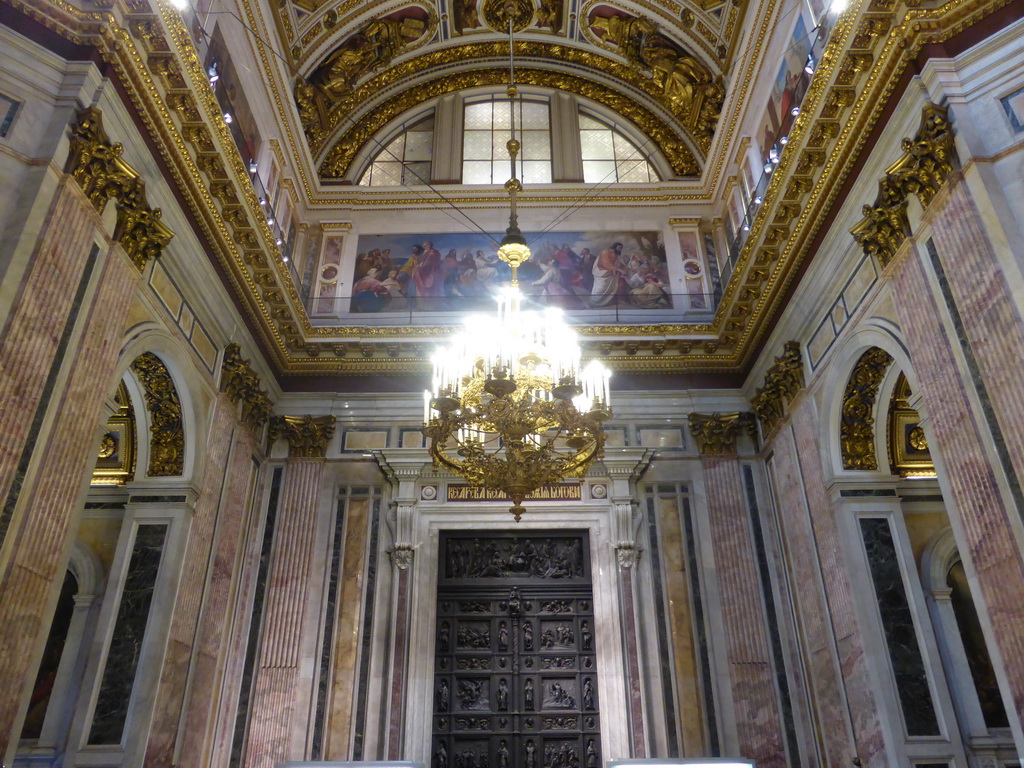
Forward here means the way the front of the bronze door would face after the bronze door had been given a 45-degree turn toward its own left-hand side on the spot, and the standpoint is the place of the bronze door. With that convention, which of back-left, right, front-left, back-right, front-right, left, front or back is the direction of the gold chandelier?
front-right

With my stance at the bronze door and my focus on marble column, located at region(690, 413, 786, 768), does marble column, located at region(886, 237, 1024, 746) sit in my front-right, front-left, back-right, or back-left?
front-right

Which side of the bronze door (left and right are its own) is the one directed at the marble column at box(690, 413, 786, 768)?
left

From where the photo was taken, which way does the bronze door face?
toward the camera

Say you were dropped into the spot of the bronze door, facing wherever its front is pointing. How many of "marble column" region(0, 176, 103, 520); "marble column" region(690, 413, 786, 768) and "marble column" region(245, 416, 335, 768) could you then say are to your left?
1

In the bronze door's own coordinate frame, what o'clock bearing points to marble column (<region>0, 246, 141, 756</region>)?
The marble column is roughly at 1 o'clock from the bronze door.

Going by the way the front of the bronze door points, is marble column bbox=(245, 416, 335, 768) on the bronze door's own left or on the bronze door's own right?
on the bronze door's own right

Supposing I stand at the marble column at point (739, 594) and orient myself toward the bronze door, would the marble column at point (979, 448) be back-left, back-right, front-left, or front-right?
back-left

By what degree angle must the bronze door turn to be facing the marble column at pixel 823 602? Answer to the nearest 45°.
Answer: approximately 45° to its left

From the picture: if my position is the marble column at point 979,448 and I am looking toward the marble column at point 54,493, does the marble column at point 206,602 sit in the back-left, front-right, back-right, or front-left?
front-right

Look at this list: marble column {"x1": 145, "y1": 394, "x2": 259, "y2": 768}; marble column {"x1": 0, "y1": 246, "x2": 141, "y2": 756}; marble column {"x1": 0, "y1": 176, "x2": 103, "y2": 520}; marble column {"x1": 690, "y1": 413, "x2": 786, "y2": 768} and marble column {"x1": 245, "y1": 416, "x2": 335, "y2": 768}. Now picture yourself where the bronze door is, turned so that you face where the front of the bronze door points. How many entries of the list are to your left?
1

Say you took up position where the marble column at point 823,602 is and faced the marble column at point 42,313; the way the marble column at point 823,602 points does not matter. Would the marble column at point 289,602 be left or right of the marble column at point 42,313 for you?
right

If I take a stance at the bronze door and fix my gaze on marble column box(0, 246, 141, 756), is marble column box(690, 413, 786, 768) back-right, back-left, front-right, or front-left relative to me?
back-left
